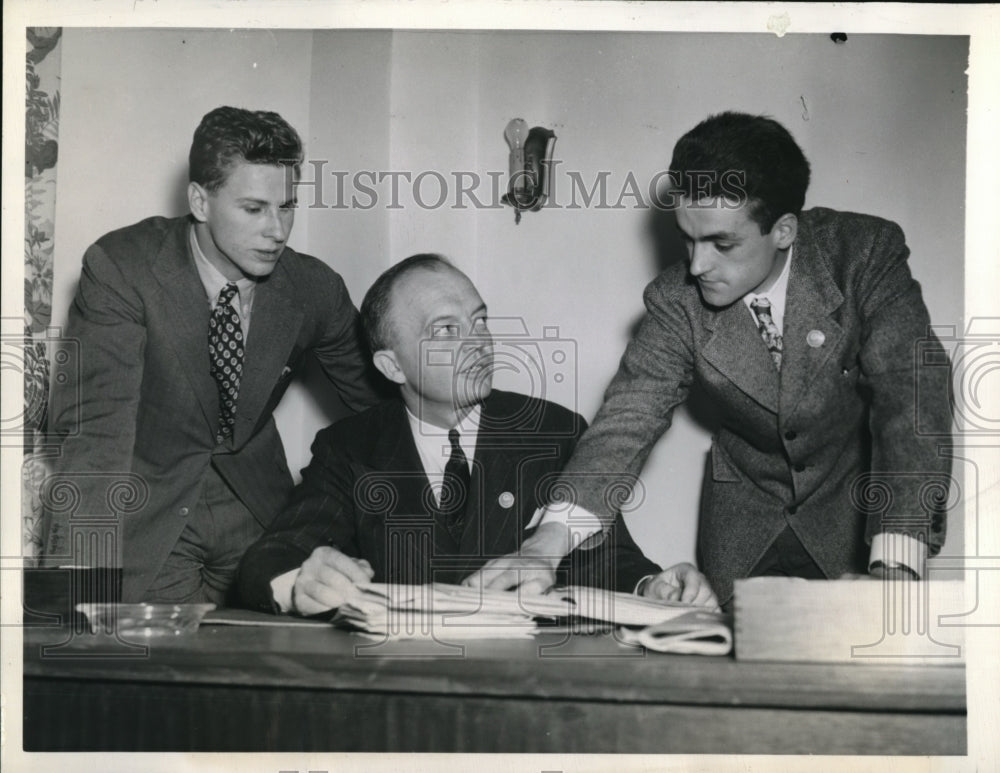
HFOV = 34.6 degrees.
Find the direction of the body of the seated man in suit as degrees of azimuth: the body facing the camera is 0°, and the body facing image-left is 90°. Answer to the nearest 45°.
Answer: approximately 0°

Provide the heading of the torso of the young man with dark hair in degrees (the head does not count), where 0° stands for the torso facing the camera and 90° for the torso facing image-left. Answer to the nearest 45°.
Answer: approximately 45°

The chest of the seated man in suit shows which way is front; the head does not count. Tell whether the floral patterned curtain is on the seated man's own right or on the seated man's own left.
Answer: on the seated man's own right

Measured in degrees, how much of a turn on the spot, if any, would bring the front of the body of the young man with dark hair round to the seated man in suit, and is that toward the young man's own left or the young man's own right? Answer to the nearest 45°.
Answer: approximately 45° to the young man's own right

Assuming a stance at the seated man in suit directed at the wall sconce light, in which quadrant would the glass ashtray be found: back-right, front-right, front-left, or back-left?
back-left

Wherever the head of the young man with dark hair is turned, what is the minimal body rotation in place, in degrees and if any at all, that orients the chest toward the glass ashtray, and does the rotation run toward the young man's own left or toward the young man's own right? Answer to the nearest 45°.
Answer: approximately 45° to the young man's own right
